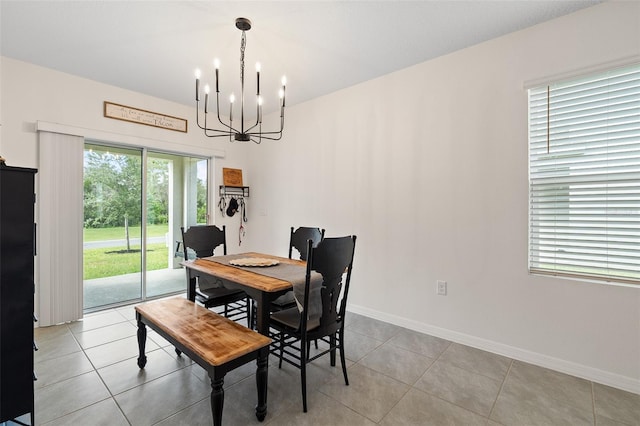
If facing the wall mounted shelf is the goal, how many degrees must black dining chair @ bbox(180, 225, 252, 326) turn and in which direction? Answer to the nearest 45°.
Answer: approximately 135° to its left

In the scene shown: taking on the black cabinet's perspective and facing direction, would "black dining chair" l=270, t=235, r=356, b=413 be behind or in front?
in front

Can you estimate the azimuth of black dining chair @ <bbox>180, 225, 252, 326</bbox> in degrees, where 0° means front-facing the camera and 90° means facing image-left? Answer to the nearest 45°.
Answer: approximately 315°

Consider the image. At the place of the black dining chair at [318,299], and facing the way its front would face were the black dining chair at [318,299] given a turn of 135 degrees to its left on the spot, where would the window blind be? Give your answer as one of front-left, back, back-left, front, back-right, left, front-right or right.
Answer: left

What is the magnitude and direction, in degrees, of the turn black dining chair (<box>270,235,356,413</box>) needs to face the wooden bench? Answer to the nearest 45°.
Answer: approximately 45° to its left

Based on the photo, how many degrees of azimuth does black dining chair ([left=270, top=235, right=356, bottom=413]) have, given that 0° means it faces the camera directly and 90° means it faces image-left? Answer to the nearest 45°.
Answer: approximately 135°

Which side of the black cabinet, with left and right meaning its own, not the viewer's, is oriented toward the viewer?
right

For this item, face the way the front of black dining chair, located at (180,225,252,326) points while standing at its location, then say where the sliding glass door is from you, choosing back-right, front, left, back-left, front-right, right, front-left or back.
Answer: back

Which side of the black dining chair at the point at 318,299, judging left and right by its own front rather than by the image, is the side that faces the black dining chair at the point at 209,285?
front

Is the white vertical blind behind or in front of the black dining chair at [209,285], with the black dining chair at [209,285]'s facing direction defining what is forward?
behind
